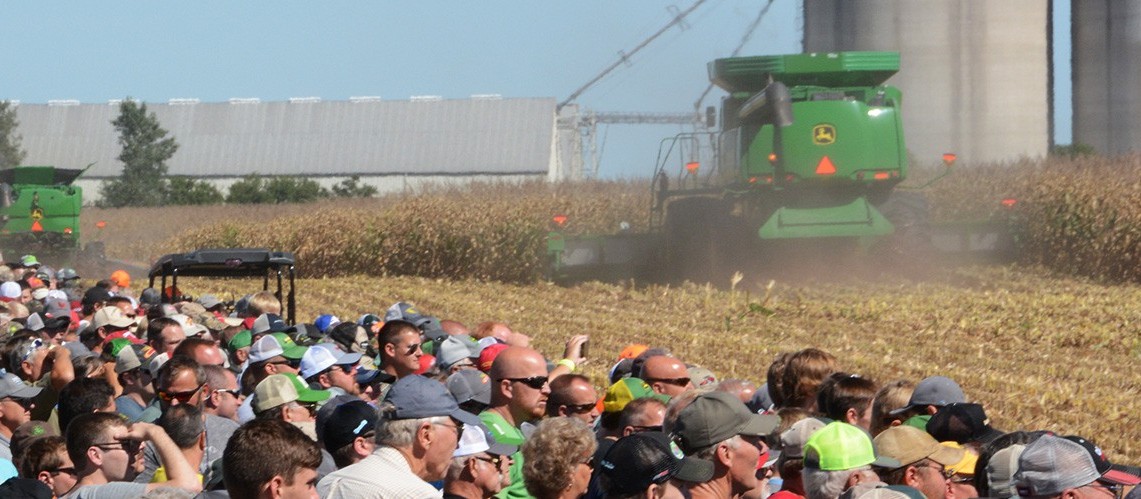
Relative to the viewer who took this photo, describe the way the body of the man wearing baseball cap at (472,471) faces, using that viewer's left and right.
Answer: facing to the right of the viewer

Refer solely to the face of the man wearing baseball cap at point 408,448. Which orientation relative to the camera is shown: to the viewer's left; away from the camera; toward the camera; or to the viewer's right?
to the viewer's right

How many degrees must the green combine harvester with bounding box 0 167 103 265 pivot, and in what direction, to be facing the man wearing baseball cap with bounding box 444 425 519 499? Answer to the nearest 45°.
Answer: approximately 180°

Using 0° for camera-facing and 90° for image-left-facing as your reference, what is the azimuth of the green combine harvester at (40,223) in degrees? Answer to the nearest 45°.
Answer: approximately 180°

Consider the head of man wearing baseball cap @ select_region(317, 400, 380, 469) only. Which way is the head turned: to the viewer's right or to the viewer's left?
to the viewer's right

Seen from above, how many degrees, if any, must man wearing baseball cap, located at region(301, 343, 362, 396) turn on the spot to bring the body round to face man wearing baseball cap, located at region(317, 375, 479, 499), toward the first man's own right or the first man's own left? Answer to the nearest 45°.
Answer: approximately 90° to the first man's own right

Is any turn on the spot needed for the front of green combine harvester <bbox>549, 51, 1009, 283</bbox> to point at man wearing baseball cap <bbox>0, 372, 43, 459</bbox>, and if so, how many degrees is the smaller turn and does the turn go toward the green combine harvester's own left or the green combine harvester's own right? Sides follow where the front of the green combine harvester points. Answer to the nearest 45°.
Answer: approximately 135° to the green combine harvester's own left

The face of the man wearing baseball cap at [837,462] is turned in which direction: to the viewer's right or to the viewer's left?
to the viewer's right

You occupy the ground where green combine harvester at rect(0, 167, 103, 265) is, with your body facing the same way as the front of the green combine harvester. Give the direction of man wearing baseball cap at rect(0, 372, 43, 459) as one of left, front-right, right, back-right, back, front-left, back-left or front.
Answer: back
